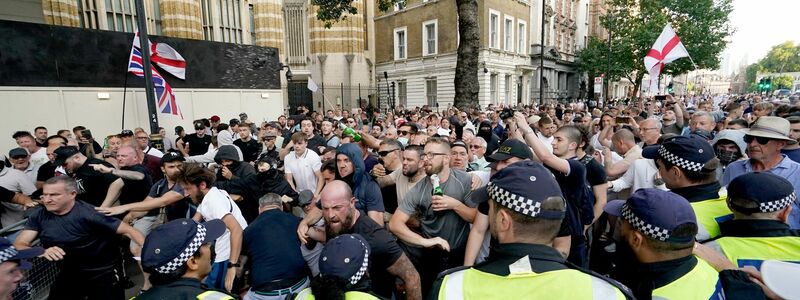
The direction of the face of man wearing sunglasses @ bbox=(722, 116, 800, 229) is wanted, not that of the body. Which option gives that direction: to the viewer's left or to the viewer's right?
to the viewer's left

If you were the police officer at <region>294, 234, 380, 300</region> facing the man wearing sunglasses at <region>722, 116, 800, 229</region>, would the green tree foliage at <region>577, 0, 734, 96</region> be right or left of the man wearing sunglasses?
left

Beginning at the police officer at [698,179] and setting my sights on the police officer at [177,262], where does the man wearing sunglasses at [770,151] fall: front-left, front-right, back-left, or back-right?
back-right

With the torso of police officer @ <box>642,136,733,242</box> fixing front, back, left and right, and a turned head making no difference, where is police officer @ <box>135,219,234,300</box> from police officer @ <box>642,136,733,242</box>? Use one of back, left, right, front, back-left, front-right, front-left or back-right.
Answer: left

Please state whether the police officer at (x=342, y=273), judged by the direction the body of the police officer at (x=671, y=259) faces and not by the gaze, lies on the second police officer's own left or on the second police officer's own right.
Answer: on the second police officer's own left

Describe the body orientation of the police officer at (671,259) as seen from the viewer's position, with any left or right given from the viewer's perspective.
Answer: facing away from the viewer and to the left of the viewer

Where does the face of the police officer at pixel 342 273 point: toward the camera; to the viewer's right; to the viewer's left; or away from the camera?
away from the camera

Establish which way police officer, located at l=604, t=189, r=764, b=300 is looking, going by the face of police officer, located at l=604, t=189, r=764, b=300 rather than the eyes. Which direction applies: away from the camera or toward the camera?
away from the camera

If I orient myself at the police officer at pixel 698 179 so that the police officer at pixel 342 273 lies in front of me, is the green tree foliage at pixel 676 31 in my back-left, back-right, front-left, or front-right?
back-right

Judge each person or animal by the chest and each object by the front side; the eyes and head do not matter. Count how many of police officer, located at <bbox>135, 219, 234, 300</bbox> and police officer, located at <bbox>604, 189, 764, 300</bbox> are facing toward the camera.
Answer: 0

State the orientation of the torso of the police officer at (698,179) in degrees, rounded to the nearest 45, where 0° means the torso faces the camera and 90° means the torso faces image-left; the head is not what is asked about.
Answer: approximately 135°

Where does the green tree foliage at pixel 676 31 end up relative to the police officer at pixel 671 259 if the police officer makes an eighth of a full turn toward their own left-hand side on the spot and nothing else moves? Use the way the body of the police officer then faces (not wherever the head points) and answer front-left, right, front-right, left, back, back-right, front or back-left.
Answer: right

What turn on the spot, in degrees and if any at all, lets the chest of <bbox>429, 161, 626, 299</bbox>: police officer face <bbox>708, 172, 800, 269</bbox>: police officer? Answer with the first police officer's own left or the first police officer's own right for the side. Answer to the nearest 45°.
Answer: approximately 45° to the first police officer's own right

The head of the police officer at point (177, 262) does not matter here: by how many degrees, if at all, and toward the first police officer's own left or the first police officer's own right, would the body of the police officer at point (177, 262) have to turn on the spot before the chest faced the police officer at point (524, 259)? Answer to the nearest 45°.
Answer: approximately 90° to the first police officer's own right

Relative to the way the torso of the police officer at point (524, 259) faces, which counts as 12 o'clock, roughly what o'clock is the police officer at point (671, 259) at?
the police officer at point (671, 259) is roughly at 2 o'clock from the police officer at point (524, 259).

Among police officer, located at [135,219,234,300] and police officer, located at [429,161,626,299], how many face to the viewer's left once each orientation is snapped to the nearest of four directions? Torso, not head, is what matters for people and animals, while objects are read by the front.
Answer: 0

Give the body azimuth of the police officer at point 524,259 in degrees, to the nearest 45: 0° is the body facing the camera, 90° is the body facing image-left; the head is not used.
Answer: approximately 180°

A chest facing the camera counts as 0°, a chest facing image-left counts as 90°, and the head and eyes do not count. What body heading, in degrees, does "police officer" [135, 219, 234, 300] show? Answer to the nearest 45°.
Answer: approximately 225°
